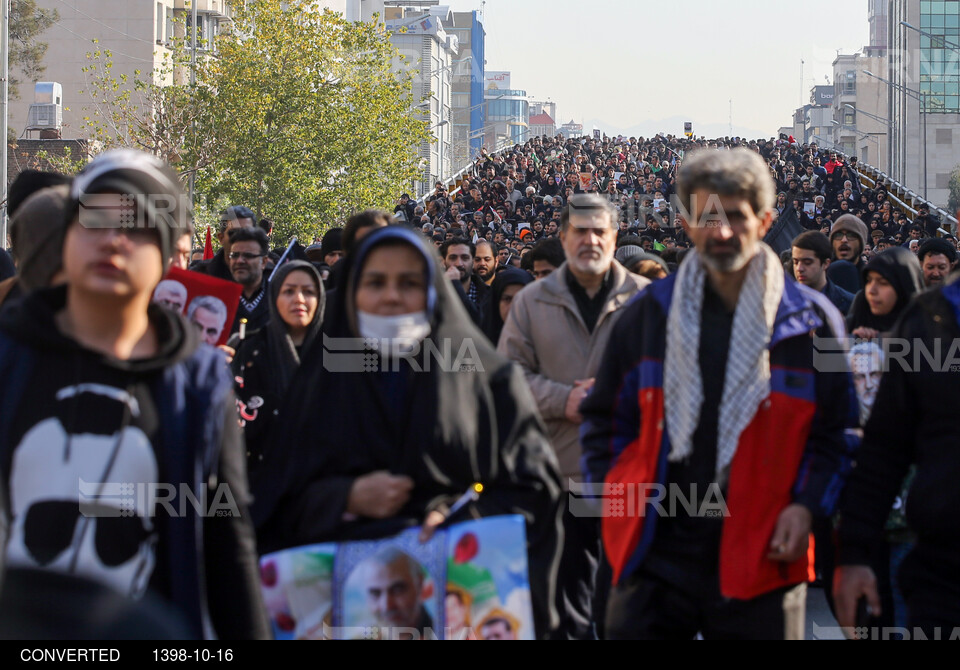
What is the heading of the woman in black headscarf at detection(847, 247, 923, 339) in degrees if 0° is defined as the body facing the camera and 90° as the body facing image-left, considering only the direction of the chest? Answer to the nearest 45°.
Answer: approximately 45°

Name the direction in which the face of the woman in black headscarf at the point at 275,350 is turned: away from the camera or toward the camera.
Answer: toward the camera

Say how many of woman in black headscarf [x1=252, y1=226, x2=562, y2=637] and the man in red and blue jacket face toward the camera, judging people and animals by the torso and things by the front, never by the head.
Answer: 2

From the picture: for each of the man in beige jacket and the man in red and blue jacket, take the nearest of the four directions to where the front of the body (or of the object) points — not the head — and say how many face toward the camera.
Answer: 2

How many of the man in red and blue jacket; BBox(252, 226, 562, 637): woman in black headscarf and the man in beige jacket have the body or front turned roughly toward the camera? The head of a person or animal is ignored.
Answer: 3

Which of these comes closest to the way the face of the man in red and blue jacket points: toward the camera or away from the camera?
toward the camera

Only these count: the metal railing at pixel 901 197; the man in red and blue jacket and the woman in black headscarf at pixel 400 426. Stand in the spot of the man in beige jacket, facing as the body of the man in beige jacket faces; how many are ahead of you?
2

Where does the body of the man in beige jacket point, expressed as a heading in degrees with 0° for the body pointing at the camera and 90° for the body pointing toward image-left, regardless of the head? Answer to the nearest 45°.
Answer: approximately 0°

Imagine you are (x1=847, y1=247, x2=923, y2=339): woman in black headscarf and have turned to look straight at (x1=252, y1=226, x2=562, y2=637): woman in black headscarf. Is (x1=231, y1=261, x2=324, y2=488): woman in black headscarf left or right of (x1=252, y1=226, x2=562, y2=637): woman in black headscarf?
right

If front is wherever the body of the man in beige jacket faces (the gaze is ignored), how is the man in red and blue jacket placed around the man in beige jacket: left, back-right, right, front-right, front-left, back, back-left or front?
front

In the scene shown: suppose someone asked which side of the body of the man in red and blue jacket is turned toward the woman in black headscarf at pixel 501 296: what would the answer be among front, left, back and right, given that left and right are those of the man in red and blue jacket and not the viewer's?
back

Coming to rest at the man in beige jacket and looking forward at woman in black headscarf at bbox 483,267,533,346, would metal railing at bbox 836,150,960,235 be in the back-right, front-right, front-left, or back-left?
front-right

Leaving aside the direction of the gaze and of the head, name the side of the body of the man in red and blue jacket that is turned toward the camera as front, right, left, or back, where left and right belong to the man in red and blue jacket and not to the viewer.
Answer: front

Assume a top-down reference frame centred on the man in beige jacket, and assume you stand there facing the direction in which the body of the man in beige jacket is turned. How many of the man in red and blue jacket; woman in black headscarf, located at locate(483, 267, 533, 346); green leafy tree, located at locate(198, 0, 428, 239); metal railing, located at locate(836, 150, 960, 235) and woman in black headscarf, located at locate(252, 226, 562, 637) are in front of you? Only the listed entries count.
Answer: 2

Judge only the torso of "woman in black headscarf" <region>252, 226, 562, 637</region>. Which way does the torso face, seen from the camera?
toward the camera
